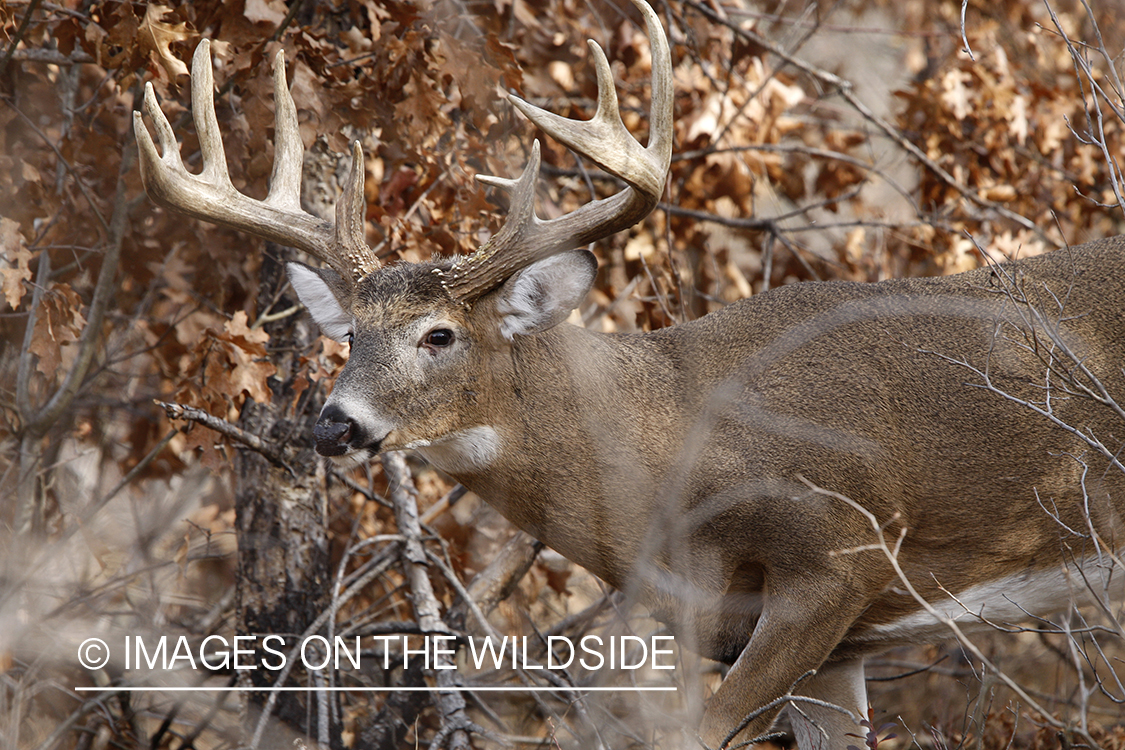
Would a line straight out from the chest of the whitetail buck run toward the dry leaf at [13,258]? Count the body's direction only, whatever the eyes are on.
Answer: yes

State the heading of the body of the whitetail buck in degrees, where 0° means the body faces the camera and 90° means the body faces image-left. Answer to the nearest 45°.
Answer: approximately 90°

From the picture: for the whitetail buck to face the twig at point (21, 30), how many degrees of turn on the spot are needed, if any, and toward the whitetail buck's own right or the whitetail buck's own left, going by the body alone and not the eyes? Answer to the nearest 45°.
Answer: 0° — it already faces it

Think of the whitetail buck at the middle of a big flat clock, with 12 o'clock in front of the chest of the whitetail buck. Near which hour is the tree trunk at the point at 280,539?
The tree trunk is roughly at 1 o'clock from the whitetail buck.

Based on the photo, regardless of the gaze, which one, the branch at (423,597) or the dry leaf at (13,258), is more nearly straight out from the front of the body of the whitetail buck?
the dry leaf

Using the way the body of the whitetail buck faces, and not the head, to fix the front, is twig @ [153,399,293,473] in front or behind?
in front

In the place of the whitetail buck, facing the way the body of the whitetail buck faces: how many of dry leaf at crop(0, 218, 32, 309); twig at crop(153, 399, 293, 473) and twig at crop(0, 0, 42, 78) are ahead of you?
3
